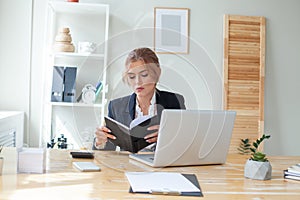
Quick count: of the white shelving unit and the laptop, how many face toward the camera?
1

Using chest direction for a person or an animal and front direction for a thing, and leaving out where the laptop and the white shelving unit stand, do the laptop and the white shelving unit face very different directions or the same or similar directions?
very different directions

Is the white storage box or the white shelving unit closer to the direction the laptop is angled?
the white shelving unit

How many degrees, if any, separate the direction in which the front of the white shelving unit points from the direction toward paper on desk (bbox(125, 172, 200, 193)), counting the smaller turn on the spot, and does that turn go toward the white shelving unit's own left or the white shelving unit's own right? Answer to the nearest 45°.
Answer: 0° — it already faces it

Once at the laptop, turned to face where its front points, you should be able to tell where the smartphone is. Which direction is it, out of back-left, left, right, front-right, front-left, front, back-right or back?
front-left

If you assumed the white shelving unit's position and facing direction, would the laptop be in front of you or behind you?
in front

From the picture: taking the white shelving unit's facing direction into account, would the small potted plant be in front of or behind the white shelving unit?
in front

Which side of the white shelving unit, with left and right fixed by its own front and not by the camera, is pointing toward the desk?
front

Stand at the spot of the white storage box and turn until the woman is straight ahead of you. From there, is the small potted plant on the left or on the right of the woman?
right

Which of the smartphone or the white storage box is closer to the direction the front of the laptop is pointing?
the smartphone

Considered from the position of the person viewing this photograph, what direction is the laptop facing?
facing away from the viewer and to the left of the viewer

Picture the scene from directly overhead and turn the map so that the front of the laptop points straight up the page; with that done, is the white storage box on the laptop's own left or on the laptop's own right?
on the laptop's own left

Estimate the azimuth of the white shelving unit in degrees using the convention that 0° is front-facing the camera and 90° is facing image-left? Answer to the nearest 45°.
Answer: approximately 0°

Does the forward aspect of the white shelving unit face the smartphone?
yes
